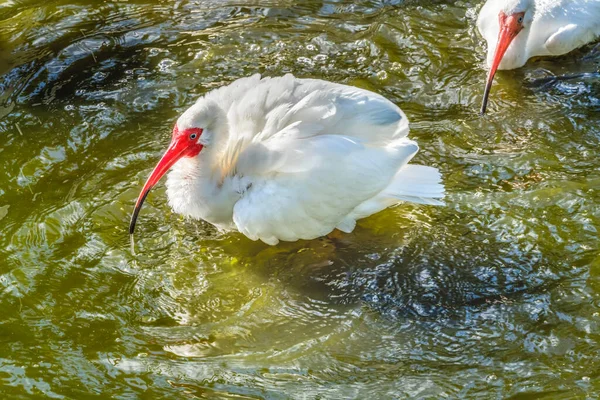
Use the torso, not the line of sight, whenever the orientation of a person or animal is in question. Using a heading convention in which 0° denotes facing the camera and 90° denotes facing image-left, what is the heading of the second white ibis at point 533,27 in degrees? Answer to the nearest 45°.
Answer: approximately 45°

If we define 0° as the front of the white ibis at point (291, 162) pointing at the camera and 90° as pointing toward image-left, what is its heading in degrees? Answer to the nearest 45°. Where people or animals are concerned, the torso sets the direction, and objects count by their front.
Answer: approximately 90°

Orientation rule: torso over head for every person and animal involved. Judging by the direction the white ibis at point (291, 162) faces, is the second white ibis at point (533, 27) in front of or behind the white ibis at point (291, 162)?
behind
